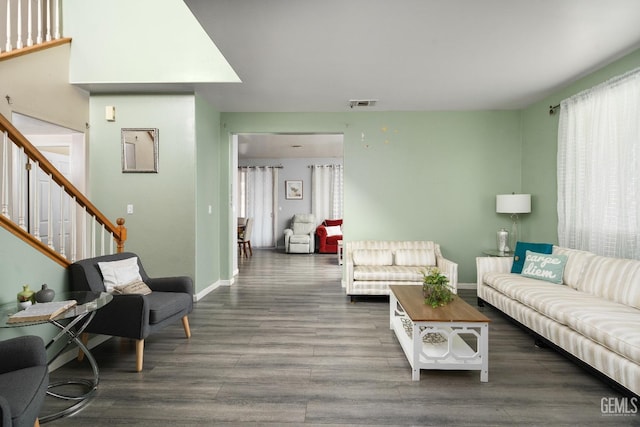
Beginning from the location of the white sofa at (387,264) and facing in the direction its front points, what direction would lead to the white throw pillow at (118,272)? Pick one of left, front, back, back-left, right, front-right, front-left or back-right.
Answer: front-right

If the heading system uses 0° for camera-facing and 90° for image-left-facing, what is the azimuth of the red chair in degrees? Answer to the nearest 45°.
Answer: approximately 45°

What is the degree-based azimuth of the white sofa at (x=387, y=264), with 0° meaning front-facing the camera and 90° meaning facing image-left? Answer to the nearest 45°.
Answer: approximately 0°

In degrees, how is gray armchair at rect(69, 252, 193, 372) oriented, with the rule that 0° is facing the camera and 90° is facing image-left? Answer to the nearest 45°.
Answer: approximately 315°

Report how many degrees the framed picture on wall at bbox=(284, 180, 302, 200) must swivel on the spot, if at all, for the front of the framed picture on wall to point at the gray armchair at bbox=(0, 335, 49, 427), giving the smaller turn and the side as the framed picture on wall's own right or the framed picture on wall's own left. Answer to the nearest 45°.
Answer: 0° — it already faces it

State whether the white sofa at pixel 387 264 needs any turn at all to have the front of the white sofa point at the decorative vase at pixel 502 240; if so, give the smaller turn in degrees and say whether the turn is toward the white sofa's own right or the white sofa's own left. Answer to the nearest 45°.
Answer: approximately 90° to the white sofa's own left

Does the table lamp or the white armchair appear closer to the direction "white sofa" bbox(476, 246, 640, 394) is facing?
the white armchair
